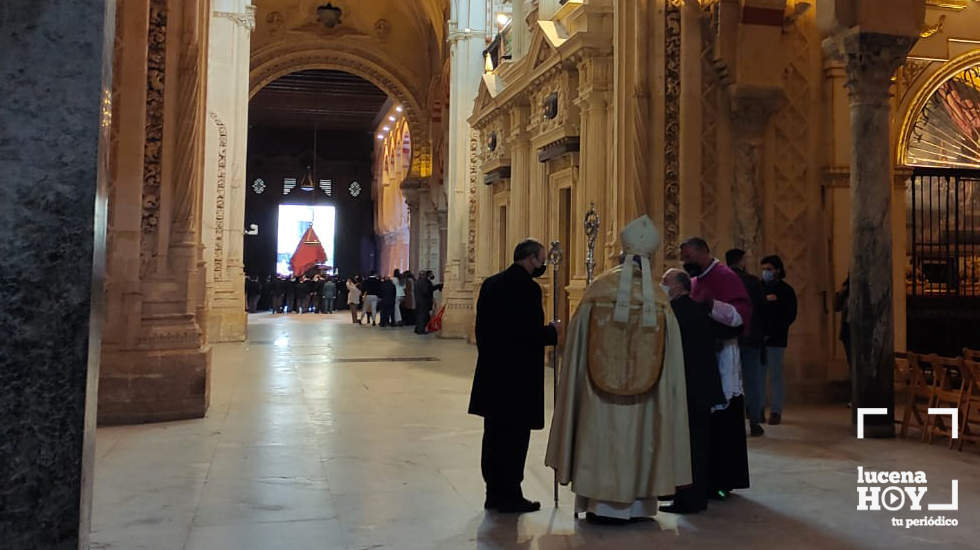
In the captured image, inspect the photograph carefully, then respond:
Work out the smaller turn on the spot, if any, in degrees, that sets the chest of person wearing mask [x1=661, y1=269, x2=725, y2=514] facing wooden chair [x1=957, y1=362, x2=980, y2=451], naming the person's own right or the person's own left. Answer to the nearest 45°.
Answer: approximately 135° to the person's own right

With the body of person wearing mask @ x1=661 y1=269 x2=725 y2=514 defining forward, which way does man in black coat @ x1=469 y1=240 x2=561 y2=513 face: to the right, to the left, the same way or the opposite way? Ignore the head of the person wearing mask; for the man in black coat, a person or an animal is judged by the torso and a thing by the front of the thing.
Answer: the opposite way

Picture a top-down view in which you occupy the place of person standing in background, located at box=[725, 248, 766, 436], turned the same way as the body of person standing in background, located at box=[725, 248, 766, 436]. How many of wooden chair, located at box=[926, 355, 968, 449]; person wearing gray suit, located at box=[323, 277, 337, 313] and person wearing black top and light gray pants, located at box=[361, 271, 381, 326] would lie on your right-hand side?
2

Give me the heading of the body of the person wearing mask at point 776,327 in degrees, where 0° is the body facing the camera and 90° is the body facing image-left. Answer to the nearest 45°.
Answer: approximately 45°

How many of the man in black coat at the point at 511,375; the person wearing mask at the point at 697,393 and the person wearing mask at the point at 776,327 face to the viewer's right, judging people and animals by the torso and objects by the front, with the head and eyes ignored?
1

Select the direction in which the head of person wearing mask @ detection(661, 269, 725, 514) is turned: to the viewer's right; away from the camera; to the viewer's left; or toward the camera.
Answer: to the viewer's left

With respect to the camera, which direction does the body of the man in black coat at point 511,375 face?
to the viewer's right

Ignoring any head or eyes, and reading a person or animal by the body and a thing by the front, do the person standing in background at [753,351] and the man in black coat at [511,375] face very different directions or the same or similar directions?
very different directions

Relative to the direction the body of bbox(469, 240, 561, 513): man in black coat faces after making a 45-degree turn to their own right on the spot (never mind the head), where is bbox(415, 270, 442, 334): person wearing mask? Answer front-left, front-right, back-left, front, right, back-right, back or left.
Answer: back-left

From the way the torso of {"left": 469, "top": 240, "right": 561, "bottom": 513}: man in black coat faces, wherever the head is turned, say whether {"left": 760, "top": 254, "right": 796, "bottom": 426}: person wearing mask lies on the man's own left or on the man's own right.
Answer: on the man's own left

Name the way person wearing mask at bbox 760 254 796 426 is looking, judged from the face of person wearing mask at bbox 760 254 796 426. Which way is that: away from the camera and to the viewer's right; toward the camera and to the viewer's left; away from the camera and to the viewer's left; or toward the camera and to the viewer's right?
toward the camera and to the viewer's left

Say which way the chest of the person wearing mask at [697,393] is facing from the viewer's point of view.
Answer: to the viewer's left

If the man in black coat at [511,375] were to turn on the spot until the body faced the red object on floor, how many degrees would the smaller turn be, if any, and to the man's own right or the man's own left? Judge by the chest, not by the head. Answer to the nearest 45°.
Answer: approximately 90° to the man's own left

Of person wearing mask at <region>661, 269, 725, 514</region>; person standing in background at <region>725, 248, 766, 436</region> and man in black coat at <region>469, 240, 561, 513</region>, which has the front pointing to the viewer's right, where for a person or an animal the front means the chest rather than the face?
the man in black coat
